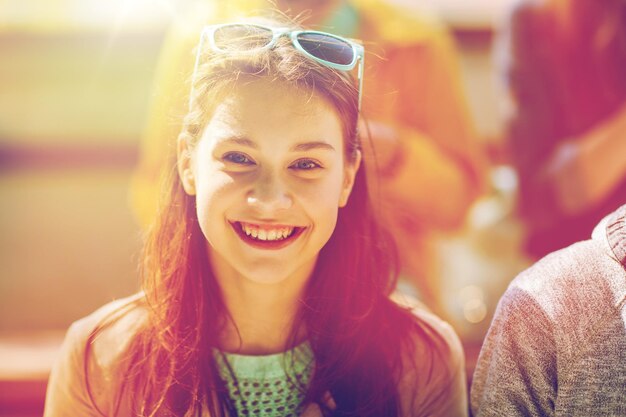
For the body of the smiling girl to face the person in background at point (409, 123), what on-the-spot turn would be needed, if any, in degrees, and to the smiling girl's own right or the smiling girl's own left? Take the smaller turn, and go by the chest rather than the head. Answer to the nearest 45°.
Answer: approximately 135° to the smiling girl's own left

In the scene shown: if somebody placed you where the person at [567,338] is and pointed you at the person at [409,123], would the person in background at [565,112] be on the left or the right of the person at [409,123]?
right

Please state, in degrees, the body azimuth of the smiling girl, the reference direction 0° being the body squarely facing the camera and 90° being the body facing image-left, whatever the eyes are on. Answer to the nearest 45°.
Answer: approximately 0°

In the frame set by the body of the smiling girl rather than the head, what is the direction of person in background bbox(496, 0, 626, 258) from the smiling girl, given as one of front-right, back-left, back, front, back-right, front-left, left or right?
back-left
